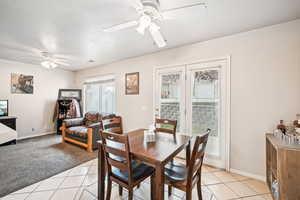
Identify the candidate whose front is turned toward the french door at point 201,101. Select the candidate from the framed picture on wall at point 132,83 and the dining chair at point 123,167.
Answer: the dining chair

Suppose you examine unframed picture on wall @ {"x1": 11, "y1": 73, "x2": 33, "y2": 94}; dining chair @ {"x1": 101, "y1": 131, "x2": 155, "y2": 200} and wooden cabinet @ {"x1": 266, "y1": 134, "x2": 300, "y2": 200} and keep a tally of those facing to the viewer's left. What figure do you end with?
1

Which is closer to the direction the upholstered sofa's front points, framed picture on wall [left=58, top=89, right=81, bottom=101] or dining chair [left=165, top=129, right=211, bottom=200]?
the dining chair

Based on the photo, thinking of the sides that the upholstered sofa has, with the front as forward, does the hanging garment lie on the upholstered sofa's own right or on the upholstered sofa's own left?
on the upholstered sofa's own right

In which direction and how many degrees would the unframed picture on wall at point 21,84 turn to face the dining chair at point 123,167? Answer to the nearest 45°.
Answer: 0° — it already faces it

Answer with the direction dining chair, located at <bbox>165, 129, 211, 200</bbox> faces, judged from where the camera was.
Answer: facing away from the viewer and to the left of the viewer

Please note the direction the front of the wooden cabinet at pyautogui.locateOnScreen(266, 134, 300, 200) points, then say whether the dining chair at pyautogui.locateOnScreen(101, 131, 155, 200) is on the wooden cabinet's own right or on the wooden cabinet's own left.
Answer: on the wooden cabinet's own left

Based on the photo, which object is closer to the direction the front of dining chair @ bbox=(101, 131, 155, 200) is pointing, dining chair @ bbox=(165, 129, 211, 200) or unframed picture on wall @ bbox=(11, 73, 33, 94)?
the dining chair

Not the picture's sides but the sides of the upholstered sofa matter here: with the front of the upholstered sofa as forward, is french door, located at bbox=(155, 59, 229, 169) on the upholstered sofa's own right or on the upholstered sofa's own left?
on the upholstered sofa's own left

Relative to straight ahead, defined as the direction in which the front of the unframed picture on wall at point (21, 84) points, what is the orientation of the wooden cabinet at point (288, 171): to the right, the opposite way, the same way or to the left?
the opposite way

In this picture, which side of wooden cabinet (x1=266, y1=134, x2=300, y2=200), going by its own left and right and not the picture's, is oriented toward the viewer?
left
